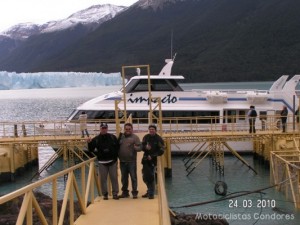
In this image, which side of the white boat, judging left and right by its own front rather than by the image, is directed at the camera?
left

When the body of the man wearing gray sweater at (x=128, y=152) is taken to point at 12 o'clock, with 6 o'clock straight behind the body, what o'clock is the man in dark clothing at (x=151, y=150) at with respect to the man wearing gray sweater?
The man in dark clothing is roughly at 9 o'clock from the man wearing gray sweater.

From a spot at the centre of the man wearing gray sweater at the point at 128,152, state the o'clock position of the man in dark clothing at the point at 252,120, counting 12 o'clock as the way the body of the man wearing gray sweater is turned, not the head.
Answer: The man in dark clothing is roughly at 7 o'clock from the man wearing gray sweater.

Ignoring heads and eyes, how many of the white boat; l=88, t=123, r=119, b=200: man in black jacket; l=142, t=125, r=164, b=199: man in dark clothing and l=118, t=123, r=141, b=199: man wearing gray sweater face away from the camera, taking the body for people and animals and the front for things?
0

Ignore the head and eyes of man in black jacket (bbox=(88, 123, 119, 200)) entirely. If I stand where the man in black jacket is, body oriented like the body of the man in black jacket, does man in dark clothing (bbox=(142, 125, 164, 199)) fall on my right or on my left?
on my left

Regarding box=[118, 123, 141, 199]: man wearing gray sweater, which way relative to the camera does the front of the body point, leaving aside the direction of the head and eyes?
toward the camera

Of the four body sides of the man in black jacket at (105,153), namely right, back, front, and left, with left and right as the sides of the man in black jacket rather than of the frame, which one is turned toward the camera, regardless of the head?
front

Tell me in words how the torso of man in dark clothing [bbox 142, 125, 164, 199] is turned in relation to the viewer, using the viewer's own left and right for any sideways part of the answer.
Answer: facing the viewer and to the left of the viewer

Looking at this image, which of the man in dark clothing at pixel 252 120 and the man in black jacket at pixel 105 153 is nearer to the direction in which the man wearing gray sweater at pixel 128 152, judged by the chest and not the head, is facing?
the man in black jacket

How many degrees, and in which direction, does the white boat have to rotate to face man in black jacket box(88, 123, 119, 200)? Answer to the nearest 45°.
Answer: approximately 90° to its left
